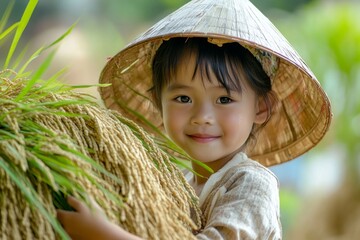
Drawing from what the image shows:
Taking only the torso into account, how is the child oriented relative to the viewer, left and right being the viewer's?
facing the viewer and to the left of the viewer
